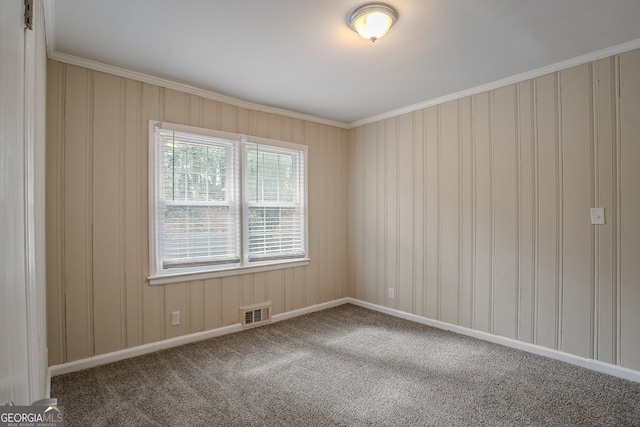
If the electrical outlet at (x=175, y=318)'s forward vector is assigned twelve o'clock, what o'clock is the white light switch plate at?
The white light switch plate is roughly at 10 o'clock from the electrical outlet.

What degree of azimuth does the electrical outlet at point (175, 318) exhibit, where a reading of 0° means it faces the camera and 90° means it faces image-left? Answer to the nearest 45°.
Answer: approximately 0°

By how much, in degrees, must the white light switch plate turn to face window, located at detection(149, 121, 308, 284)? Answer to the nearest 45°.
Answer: approximately 45° to its right

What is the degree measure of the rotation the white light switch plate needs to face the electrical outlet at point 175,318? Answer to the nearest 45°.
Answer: approximately 45° to its right

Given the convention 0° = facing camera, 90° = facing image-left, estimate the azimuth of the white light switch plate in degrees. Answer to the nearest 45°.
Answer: approximately 0°
